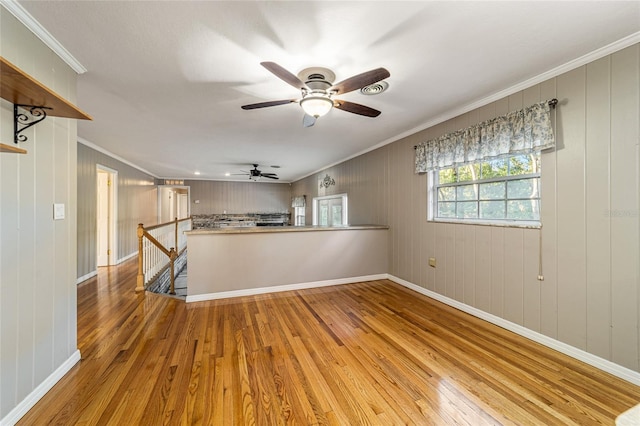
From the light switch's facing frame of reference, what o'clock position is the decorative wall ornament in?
The decorative wall ornament is roughly at 10 o'clock from the light switch.

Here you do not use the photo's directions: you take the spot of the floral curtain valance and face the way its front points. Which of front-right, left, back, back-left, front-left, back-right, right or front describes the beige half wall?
front-right

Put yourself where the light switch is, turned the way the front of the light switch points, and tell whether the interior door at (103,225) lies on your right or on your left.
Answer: on your left

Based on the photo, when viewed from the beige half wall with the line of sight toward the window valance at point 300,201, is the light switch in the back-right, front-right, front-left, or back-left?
back-left

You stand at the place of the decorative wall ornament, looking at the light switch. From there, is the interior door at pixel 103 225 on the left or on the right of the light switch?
right

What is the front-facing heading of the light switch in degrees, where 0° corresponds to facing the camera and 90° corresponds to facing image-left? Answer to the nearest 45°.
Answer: approximately 315°

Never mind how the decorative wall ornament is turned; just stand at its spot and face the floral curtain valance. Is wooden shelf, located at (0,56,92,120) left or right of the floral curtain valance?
right

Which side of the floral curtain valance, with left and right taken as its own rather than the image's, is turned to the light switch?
front

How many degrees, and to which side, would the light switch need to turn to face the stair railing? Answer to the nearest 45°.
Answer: approximately 90° to its left

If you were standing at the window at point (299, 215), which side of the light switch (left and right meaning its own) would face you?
left

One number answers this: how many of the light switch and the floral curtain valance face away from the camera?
0

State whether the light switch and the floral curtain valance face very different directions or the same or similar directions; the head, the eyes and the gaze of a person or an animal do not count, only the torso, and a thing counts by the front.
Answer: very different directions
